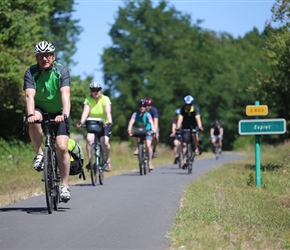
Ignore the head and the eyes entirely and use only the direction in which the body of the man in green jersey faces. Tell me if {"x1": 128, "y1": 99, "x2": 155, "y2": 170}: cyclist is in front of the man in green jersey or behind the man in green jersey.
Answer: behind

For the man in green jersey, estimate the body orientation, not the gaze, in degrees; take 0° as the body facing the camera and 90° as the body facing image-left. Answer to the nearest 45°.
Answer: approximately 0°

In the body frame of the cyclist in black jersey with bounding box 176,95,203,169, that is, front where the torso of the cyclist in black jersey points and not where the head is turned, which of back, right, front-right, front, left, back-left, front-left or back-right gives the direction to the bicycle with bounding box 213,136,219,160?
back

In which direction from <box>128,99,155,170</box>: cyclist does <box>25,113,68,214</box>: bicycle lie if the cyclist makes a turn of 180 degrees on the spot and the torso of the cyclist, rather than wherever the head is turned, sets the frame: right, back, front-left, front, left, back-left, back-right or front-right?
back

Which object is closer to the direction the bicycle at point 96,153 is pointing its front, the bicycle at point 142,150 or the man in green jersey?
the man in green jersey

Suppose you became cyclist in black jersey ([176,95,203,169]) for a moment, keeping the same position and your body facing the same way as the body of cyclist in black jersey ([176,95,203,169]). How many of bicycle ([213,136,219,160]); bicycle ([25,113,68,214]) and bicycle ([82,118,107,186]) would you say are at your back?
1
